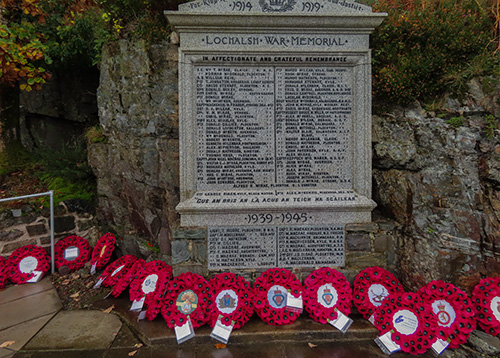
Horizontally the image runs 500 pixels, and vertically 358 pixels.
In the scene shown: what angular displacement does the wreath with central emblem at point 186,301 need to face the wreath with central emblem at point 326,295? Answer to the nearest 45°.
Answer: approximately 90° to its left

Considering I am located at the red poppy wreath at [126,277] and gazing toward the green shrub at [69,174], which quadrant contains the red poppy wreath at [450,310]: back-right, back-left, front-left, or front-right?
back-right

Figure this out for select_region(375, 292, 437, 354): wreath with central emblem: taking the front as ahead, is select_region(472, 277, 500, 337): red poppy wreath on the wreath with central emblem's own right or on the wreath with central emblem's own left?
on the wreath with central emblem's own left

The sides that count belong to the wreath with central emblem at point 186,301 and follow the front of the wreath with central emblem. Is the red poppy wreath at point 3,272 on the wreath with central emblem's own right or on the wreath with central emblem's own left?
on the wreath with central emblem's own right

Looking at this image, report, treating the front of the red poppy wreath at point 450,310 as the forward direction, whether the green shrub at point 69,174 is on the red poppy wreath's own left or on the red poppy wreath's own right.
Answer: on the red poppy wreath's own right

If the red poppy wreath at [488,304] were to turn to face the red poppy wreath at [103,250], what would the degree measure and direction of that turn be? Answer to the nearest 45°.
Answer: approximately 45° to its right

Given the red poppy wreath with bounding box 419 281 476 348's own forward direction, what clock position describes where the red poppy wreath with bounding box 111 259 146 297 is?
the red poppy wreath with bounding box 111 259 146 297 is roughly at 2 o'clock from the red poppy wreath with bounding box 419 281 476 348.
